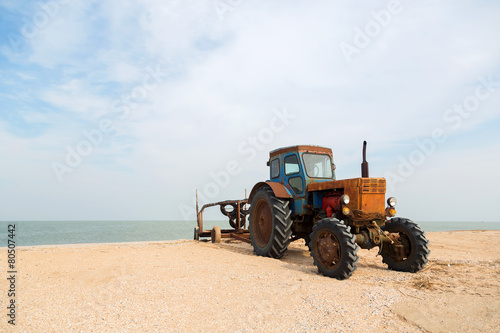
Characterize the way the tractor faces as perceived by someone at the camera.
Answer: facing the viewer and to the right of the viewer
